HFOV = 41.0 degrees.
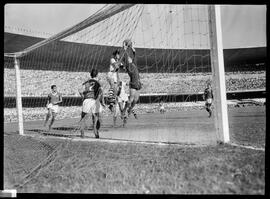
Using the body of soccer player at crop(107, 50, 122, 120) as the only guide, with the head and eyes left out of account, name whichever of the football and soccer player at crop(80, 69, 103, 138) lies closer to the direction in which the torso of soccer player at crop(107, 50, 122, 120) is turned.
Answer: the football
